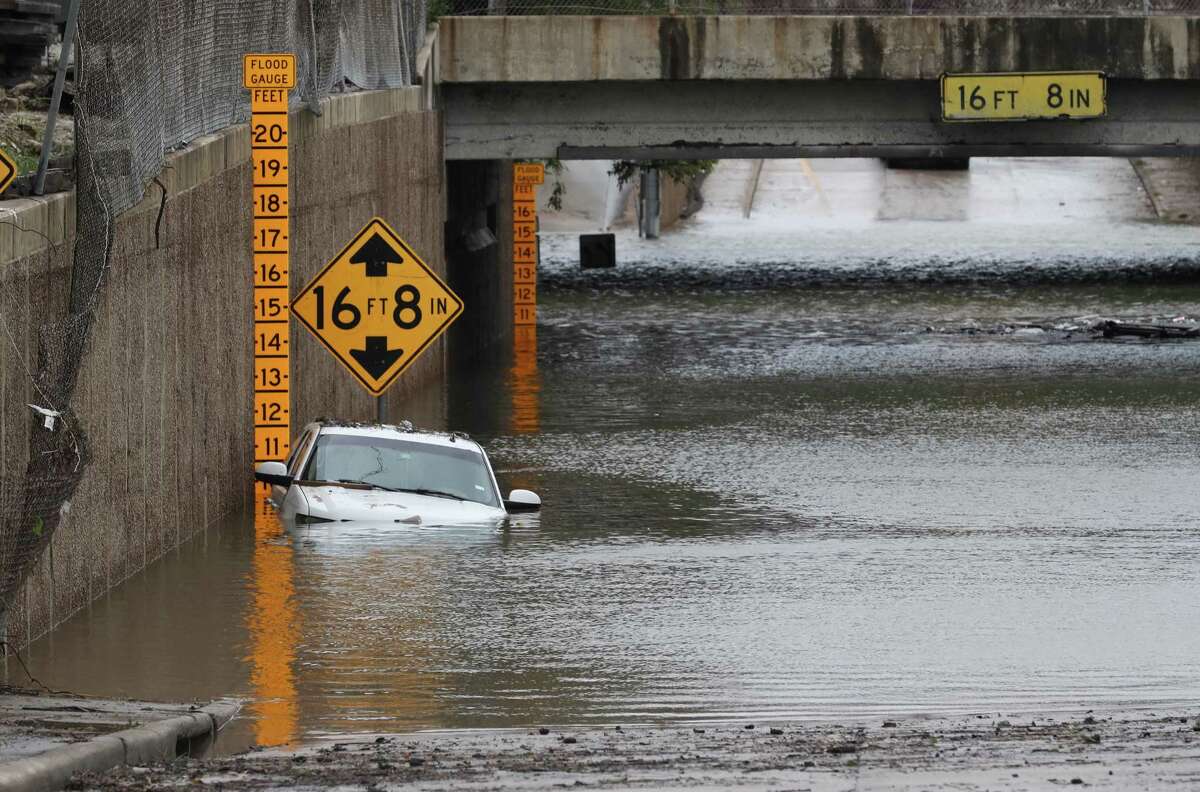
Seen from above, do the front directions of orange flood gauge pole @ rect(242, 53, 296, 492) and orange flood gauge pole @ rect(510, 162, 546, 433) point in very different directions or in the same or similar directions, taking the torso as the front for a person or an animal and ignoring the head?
same or similar directions

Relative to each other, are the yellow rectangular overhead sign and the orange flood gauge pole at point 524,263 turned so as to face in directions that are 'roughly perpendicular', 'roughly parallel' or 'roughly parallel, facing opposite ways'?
roughly parallel

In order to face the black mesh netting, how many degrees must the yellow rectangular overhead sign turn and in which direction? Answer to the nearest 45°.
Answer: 0° — it already faces it

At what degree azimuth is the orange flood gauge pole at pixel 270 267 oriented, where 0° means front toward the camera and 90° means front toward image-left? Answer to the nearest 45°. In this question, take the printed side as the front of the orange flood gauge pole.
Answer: approximately 0°

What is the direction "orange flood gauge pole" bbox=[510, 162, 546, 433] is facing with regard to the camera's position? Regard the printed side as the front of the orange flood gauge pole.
facing the viewer

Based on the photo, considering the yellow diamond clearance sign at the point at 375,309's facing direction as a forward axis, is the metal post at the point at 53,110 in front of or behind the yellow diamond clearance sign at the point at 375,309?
in front

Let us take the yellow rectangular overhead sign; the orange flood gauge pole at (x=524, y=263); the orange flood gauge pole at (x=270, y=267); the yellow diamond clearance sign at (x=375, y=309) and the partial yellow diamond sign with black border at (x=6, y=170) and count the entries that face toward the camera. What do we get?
5

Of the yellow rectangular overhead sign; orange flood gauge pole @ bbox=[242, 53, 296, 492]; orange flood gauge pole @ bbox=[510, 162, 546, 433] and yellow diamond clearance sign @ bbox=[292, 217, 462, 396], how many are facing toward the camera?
4

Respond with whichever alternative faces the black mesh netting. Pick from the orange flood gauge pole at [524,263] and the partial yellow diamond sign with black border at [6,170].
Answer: the orange flood gauge pole

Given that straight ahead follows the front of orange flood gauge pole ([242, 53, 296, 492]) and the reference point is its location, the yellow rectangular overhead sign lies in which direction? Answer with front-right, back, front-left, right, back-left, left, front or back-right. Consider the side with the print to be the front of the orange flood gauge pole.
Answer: back-left

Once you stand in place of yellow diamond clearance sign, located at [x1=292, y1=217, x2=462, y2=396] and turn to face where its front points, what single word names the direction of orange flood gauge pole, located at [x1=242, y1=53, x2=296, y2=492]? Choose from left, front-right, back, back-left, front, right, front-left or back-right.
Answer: right

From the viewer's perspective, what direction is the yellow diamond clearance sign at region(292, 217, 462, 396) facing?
toward the camera

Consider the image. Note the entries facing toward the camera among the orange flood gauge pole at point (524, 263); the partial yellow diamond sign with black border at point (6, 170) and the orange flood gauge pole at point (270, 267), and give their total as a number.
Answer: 3
